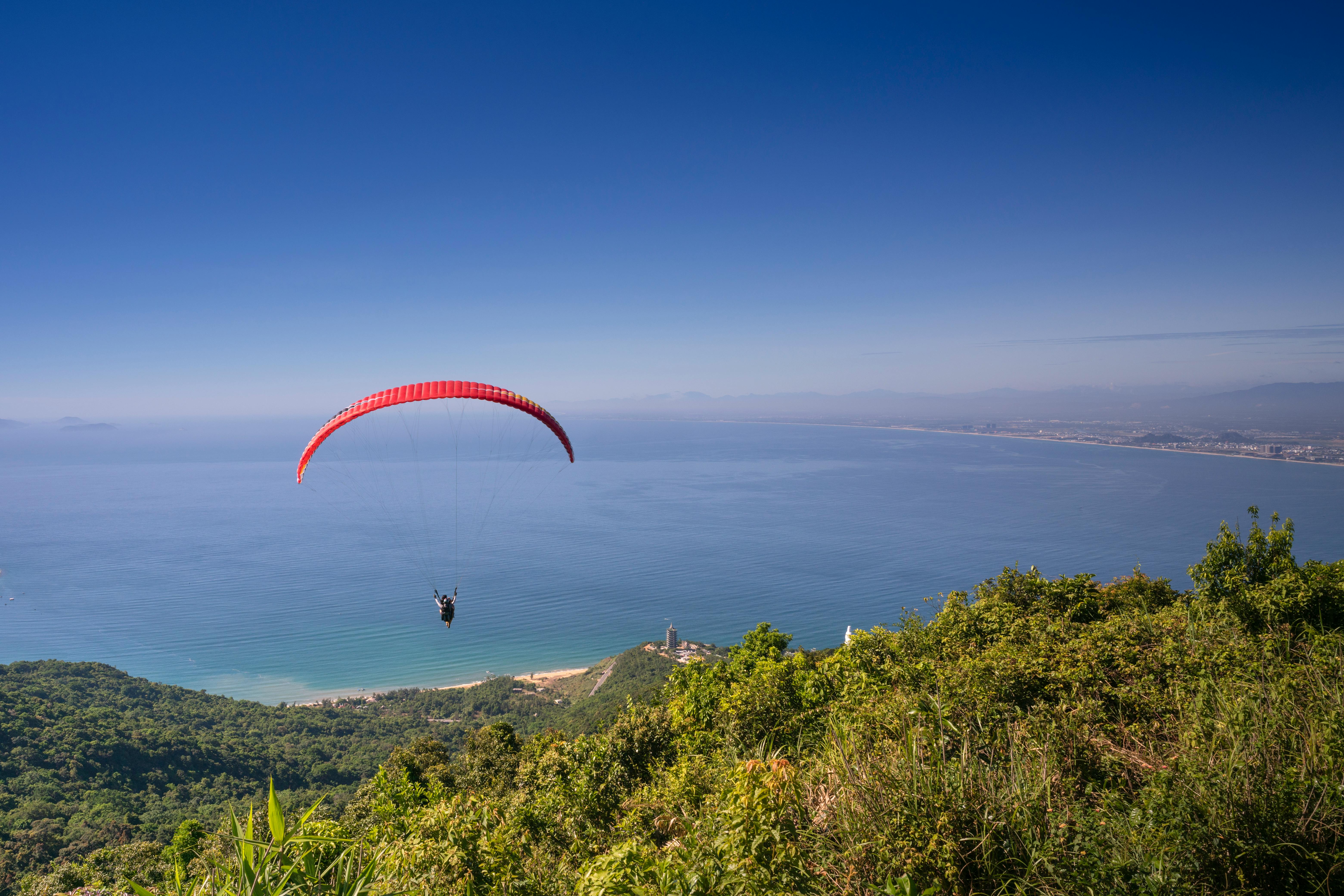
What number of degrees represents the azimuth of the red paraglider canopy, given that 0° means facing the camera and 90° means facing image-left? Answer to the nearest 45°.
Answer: approximately 180°
